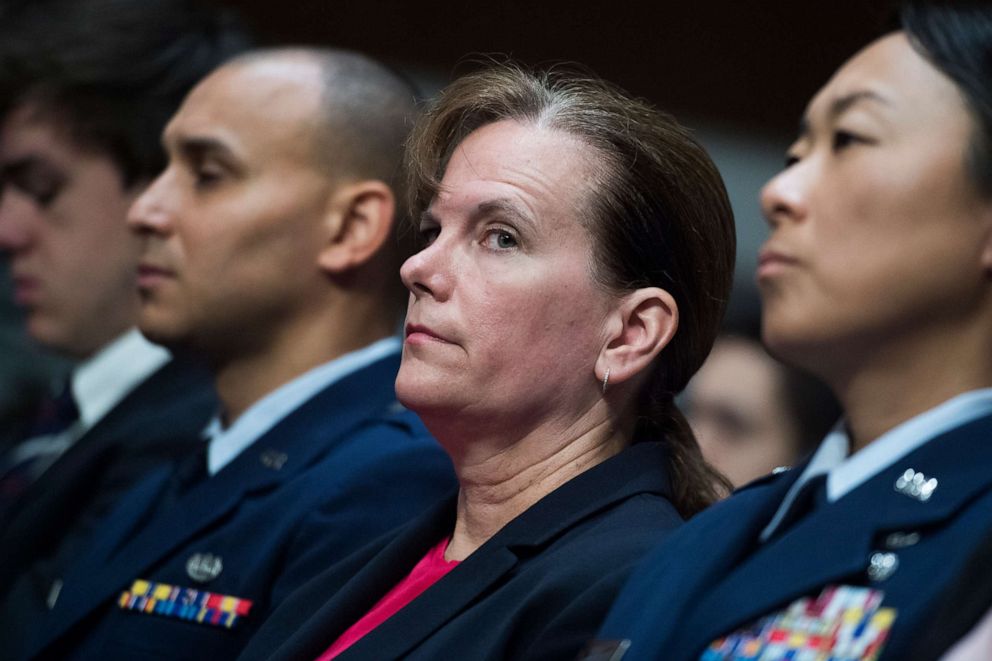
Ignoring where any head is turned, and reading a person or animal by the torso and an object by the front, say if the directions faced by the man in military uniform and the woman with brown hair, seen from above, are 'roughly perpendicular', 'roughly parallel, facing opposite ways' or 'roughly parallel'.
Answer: roughly parallel

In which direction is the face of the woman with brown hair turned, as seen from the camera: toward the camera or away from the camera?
toward the camera

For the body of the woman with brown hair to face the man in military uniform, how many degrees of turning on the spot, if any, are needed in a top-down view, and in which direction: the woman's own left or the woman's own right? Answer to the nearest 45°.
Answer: approximately 90° to the woman's own right

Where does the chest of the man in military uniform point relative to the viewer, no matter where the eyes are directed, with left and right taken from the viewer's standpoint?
facing the viewer and to the left of the viewer

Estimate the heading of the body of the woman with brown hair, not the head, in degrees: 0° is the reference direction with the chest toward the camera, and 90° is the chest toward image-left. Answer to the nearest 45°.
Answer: approximately 45°

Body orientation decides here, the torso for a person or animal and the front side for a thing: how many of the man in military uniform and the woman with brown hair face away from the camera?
0

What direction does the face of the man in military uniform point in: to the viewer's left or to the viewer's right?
to the viewer's left

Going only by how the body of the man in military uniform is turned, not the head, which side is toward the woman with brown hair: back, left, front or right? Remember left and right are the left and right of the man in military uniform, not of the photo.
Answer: left
